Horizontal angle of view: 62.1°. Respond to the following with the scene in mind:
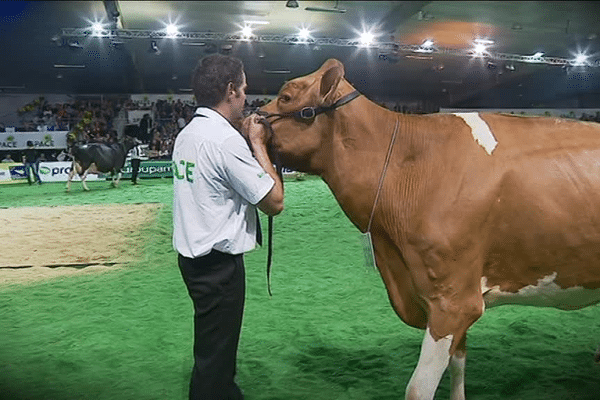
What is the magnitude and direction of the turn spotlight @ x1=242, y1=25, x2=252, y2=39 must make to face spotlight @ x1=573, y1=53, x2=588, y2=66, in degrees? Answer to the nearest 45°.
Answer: approximately 90° to its left

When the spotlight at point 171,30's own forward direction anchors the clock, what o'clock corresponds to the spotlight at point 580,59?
the spotlight at point 580,59 is roughly at 9 o'clock from the spotlight at point 171,30.

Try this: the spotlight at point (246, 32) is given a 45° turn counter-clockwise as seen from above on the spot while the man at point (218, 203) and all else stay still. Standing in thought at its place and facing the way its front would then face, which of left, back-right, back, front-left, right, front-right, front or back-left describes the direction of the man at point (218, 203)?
front-right

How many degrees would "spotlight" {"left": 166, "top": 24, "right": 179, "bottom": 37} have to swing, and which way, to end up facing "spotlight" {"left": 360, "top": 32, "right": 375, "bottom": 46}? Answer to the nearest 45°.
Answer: approximately 90° to its left

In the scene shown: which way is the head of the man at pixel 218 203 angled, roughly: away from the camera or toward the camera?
away from the camera

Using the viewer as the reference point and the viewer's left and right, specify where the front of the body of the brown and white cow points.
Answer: facing to the left of the viewer

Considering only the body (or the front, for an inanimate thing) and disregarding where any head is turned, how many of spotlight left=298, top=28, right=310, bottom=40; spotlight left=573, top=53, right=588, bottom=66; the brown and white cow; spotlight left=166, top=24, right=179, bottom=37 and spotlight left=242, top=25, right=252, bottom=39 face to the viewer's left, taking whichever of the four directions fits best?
1

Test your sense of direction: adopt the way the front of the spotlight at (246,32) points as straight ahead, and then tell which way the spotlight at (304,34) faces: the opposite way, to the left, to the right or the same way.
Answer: the same way

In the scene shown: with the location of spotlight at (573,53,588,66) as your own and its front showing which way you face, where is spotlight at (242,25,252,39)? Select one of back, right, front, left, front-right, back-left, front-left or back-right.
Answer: front-right

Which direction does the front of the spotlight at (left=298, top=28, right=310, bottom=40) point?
toward the camera

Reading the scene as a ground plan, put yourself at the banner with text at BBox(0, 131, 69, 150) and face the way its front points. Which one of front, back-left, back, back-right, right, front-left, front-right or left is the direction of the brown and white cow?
front

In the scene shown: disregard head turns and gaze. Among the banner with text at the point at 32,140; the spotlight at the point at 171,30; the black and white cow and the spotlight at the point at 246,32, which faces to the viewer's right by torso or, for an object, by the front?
the black and white cow

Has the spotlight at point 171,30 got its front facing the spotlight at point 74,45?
no

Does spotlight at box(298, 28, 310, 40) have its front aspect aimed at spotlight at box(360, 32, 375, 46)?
no

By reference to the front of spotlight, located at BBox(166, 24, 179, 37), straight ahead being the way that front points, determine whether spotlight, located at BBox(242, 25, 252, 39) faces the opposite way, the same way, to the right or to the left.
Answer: the same way

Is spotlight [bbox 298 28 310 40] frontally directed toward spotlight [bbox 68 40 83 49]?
no

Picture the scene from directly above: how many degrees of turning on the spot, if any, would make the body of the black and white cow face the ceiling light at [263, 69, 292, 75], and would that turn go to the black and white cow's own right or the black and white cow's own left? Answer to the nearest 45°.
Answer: approximately 45° to the black and white cow's own left

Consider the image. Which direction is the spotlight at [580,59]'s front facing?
toward the camera
